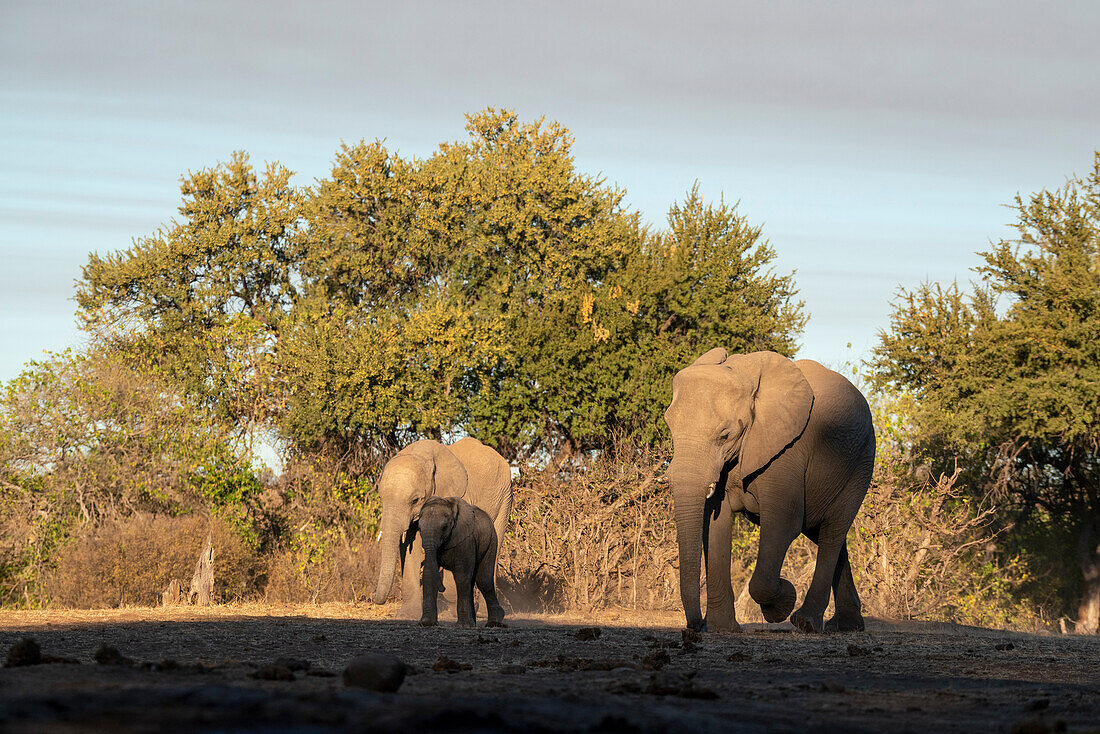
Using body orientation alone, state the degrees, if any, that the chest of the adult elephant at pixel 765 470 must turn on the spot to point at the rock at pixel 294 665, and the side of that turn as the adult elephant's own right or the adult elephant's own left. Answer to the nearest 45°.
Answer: approximately 45° to the adult elephant's own left

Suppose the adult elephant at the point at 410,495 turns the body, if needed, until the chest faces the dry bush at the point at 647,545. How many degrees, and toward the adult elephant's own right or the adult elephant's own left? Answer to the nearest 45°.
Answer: approximately 180°

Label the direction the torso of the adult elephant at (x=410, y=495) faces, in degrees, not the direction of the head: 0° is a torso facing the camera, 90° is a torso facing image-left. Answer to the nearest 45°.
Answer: approximately 45°

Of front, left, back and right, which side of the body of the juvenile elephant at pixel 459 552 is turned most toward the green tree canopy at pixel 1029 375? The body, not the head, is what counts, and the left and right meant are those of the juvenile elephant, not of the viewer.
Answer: back

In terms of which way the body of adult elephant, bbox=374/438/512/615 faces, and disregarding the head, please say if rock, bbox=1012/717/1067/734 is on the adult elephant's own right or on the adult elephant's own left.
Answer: on the adult elephant's own left

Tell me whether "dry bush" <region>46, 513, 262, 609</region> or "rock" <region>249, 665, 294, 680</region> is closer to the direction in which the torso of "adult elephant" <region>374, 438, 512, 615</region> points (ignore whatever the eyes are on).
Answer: the rock

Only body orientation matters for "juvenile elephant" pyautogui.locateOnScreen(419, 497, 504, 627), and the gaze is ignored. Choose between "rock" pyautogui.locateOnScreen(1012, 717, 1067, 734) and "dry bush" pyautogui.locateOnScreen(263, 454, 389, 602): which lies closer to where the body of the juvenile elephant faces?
the rock
